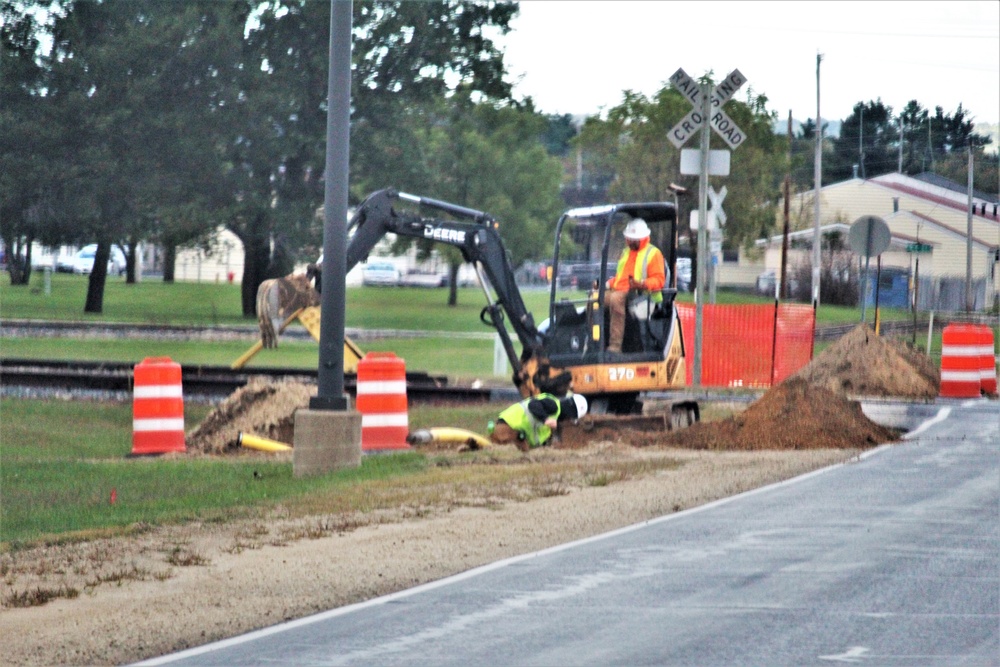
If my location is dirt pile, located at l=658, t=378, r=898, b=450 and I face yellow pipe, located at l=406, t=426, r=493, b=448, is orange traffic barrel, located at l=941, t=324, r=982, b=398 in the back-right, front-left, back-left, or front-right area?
back-right

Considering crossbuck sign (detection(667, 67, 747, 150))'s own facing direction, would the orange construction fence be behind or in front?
behind

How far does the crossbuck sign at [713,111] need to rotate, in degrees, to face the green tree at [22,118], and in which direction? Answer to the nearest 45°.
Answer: approximately 135° to its right

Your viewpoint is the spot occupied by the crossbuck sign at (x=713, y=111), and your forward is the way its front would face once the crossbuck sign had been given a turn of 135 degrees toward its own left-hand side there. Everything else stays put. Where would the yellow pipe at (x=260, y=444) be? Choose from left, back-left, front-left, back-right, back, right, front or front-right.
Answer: back

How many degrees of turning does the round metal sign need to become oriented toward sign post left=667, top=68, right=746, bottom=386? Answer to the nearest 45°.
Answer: approximately 135° to its left

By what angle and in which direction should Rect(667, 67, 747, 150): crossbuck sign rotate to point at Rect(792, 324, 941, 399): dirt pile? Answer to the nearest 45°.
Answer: approximately 135° to its left

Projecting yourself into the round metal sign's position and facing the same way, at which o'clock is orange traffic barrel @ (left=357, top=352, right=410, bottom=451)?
The orange traffic barrel is roughly at 7 o'clock from the round metal sign.

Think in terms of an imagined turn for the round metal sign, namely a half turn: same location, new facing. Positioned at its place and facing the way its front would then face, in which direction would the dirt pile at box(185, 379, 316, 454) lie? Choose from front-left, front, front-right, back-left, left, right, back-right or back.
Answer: front-right

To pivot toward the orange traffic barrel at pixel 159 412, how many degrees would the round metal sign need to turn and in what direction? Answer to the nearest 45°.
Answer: approximately 135° to its left

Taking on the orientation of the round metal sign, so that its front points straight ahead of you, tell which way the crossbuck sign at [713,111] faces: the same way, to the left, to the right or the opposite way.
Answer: the opposite way

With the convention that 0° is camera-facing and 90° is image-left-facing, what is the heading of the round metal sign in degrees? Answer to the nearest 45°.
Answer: approximately 180°

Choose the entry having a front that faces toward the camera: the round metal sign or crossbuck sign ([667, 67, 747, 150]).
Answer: the crossbuck sign

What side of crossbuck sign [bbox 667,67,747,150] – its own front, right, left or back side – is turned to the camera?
front

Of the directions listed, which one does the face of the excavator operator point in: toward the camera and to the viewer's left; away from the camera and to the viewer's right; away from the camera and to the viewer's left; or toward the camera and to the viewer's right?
toward the camera and to the viewer's left
